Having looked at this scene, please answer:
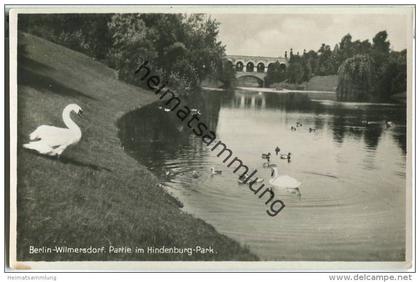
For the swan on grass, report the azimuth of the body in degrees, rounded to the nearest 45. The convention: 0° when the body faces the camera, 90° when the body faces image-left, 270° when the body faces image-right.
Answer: approximately 270°
